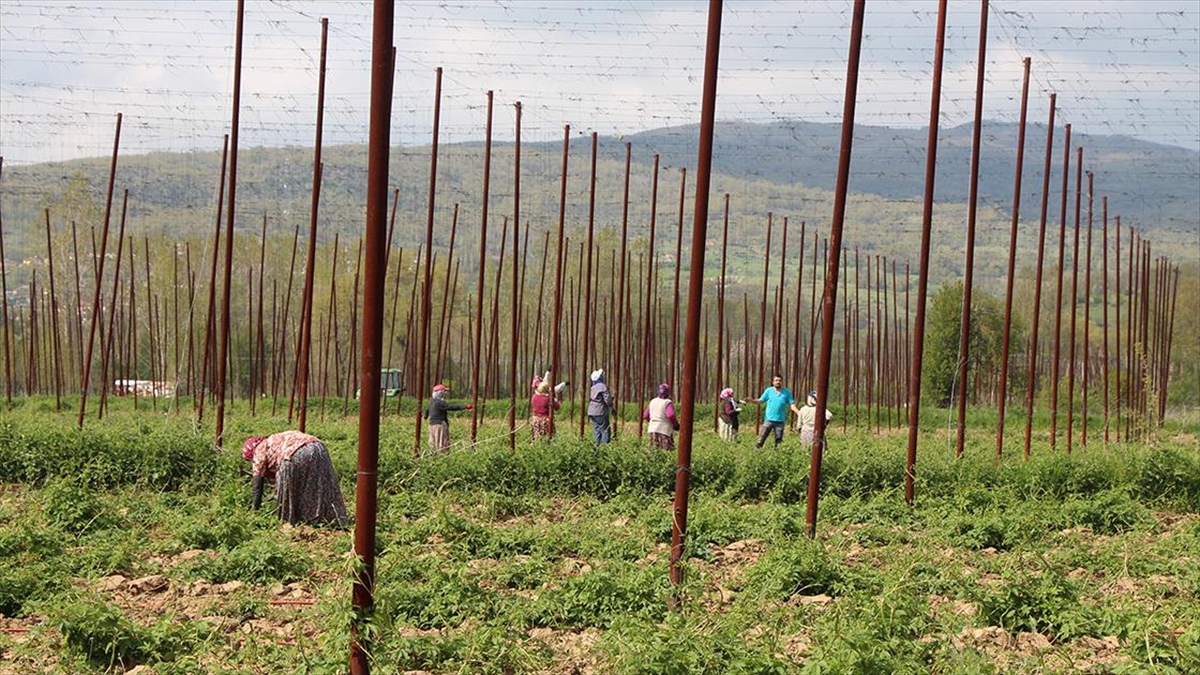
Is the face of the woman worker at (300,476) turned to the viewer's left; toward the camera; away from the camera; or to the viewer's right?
to the viewer's left

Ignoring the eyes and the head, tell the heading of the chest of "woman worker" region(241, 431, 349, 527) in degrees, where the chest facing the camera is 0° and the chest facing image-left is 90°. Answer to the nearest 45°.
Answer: approximately 90°

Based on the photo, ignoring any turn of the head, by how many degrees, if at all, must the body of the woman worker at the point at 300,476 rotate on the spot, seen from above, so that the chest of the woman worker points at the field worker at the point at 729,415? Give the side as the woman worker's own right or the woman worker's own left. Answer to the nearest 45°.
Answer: approximately 135° to the woman worker's own right

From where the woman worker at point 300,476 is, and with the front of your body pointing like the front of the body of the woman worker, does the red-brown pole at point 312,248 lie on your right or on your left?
on your right

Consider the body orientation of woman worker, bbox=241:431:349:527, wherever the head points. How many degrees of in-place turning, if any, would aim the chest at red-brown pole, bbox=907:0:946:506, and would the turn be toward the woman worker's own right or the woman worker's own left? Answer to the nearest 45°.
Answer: approximately 180°

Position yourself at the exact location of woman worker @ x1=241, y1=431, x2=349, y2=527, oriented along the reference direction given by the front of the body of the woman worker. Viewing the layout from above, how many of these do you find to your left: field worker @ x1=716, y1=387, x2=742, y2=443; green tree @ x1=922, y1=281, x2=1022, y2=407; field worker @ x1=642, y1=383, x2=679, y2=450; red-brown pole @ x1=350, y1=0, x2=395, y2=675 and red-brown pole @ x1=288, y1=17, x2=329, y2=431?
1

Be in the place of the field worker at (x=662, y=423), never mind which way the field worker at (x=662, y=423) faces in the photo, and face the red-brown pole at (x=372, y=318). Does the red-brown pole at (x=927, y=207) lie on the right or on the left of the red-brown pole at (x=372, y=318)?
left

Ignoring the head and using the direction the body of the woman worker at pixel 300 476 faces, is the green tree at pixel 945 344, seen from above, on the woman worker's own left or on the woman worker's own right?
on the woman worker's own right

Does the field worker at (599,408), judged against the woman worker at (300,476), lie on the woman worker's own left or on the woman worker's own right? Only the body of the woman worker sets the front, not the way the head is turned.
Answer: on the woman worker's own right
